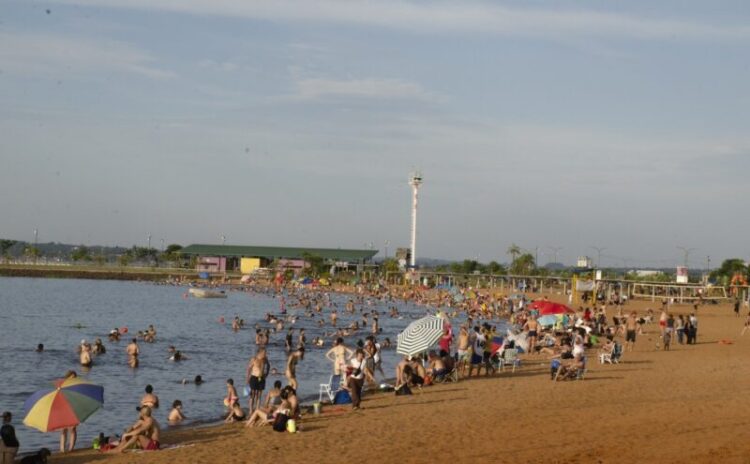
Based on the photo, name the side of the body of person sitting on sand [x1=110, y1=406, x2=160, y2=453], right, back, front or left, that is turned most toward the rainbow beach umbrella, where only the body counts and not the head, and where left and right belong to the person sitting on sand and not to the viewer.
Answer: front

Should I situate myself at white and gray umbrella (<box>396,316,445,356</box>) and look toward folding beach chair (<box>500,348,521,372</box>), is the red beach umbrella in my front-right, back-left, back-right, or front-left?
front-left

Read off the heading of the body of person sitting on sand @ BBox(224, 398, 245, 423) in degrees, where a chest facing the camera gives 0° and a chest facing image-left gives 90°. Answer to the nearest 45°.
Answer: approximately 90°

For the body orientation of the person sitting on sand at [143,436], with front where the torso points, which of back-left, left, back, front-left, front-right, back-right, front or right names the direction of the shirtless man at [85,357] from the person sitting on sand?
right

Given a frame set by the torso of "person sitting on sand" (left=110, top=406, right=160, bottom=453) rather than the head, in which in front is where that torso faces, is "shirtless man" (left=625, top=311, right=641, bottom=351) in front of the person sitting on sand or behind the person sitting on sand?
behind

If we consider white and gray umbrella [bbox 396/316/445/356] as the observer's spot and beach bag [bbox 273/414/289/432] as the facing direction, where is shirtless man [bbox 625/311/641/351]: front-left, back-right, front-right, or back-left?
back-left

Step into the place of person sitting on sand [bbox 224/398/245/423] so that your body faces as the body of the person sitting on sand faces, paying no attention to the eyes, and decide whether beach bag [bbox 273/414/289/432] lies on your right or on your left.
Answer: on your left

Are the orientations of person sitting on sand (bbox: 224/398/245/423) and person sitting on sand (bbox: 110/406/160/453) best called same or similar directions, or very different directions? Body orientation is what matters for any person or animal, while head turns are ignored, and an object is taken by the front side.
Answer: same or similar directions

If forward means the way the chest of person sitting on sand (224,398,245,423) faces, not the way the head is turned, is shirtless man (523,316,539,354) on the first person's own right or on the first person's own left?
on the first person's own right

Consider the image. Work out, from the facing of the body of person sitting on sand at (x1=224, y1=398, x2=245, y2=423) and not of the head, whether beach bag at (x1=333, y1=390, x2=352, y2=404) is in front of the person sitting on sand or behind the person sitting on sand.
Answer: behind

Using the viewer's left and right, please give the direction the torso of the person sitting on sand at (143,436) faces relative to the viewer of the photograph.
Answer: facing to the left of the viewer

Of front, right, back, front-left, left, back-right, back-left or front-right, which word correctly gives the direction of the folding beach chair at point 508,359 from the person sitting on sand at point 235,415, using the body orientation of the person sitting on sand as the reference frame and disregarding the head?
back-right

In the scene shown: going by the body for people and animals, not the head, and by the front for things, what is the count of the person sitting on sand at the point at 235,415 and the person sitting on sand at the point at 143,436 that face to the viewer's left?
2
